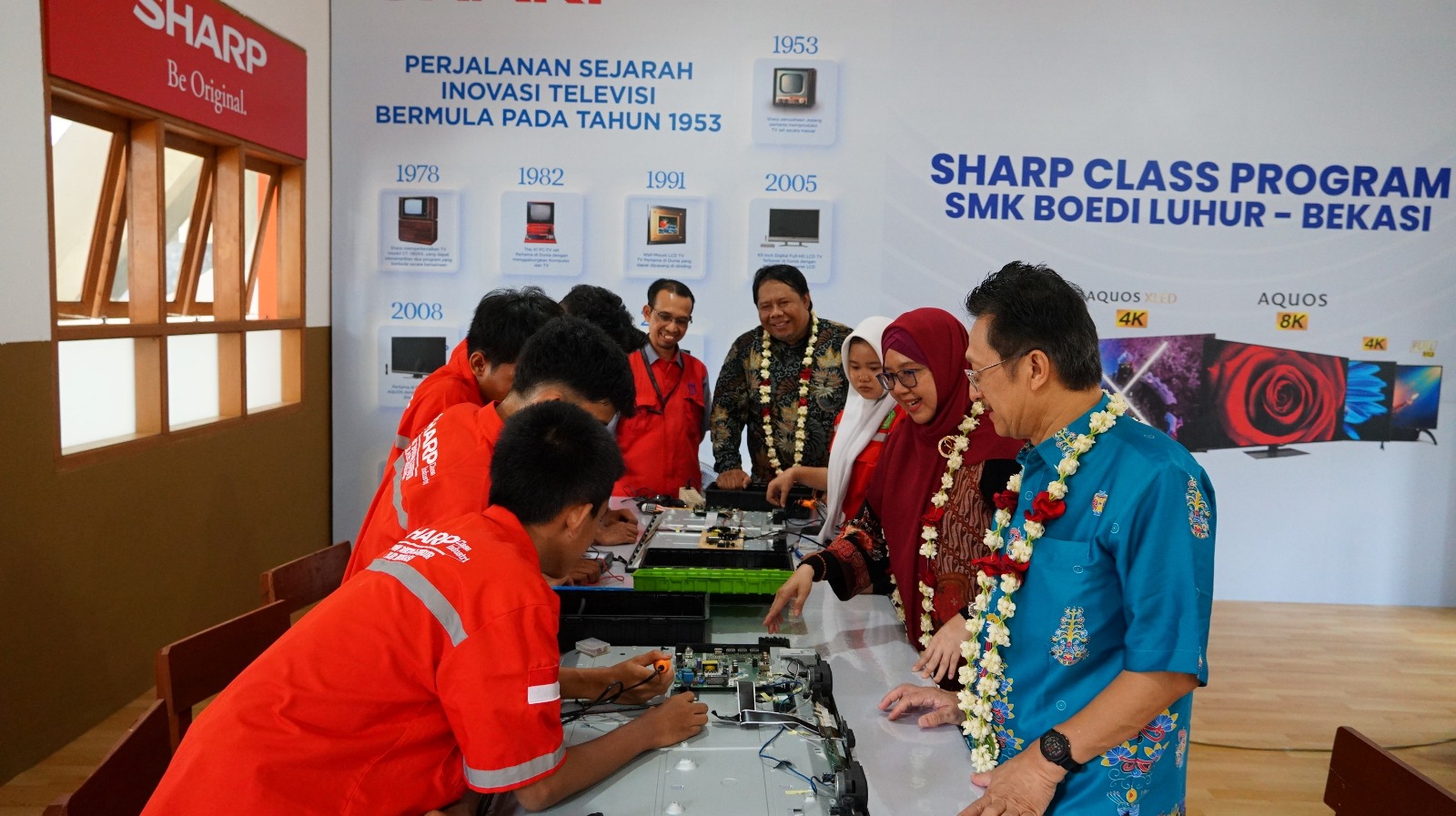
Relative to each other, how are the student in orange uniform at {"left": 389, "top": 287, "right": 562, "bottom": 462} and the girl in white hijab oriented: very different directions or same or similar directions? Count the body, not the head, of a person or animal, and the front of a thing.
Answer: very different directions

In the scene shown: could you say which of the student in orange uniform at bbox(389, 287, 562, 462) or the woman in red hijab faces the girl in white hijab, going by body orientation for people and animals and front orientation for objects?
the student in orange uniform

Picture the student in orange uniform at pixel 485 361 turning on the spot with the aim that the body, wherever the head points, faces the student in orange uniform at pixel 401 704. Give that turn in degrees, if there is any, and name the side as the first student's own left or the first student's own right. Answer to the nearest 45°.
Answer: approximately 90° to the first student's own right

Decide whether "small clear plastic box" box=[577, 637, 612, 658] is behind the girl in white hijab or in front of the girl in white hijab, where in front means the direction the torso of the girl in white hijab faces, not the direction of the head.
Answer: in front

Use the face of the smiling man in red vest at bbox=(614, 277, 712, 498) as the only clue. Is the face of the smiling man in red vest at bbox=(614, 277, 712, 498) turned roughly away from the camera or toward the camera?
toward the camera

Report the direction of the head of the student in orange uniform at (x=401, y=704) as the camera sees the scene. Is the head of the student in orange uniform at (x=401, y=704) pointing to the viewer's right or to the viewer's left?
to the viewer's right

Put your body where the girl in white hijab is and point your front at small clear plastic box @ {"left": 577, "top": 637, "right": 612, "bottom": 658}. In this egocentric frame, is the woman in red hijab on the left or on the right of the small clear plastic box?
left

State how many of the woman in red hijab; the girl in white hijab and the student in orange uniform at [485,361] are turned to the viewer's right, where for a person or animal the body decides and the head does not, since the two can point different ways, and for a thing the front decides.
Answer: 1

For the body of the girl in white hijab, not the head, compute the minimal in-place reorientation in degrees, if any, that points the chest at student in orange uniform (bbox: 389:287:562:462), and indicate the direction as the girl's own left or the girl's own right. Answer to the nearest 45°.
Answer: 0° — they already face them

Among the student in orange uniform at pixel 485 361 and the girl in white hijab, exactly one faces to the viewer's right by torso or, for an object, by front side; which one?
the student in orange uniform

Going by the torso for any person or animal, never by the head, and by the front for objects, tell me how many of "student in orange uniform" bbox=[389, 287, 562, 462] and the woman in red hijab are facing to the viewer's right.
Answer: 1

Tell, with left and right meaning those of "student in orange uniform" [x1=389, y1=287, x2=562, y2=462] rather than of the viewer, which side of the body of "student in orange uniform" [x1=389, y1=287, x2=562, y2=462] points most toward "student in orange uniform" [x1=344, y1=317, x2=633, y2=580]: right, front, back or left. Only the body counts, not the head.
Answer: right

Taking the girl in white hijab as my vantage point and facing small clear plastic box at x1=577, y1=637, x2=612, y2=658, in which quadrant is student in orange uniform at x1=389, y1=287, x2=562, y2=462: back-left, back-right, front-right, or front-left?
front-right

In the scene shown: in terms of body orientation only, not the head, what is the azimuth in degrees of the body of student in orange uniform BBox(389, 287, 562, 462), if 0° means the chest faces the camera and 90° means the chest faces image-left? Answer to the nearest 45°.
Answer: approximately 270°

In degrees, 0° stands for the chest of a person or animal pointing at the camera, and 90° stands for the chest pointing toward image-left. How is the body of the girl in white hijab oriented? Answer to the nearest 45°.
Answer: approximately 45°

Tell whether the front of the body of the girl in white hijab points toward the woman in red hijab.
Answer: no

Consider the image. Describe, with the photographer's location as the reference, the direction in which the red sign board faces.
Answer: facing the viewer and to the right of the viewer

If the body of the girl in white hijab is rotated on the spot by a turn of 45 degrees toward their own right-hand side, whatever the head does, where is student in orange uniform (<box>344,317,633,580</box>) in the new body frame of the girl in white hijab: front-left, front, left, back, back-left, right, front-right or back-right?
front-left
